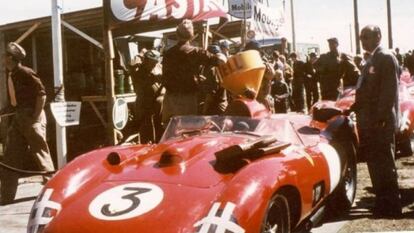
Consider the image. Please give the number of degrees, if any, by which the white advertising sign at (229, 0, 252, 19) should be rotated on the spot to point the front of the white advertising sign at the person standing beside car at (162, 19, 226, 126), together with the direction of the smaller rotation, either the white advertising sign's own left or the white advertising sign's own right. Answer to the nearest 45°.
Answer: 0° — it already faces them

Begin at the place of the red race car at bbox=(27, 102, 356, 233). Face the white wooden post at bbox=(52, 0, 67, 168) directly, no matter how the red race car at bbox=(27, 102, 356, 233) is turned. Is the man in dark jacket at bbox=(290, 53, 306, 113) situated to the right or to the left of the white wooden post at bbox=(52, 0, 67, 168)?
right

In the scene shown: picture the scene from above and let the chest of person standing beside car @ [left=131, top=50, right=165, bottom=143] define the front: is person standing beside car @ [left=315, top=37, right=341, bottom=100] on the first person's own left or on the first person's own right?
on the first person's own left

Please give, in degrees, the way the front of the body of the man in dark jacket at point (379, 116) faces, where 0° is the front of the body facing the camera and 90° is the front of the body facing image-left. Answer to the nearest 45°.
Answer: approximately 45°

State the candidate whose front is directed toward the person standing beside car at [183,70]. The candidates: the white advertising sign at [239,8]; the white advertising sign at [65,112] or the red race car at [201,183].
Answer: the white advertising sign at [239,8]

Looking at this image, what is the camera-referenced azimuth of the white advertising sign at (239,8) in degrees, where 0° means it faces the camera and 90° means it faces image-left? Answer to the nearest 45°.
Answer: approximately 0°

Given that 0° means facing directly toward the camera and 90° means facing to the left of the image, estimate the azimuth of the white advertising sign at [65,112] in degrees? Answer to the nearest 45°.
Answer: approximately 0°

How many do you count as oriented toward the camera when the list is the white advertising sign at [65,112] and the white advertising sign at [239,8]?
2

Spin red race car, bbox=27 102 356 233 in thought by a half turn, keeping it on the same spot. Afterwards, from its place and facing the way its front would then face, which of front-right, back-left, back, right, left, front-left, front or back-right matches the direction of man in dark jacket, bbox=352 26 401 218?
front

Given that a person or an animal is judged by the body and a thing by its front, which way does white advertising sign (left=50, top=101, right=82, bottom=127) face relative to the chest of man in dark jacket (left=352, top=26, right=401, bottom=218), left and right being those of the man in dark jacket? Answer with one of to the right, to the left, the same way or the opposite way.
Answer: to the left
